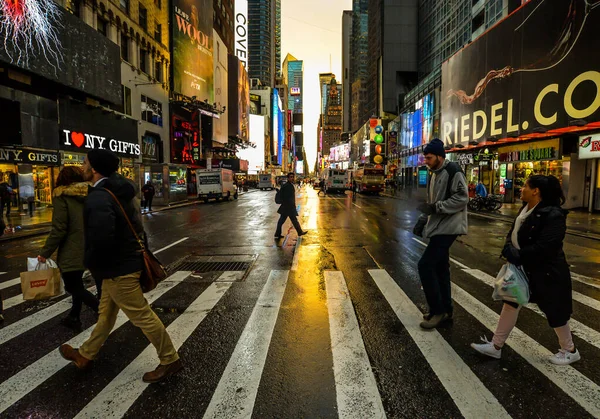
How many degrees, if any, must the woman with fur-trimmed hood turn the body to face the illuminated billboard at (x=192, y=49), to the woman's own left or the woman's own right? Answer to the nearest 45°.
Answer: approximately 45° to the woman's own right

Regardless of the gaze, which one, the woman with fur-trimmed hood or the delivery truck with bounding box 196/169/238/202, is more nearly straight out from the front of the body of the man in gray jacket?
the woman with fur-trimmed hood

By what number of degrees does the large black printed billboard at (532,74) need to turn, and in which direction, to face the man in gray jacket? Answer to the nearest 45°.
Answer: approximately 45° to its left

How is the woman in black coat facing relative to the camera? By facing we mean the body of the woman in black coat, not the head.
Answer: to the viewer's left

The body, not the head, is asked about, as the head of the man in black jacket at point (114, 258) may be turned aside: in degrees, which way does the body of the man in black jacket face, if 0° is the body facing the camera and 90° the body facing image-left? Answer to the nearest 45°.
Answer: approximately 90°

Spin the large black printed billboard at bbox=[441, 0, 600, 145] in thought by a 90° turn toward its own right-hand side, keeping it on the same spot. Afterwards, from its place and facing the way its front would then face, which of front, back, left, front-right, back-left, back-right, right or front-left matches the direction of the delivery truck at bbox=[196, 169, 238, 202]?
front-left

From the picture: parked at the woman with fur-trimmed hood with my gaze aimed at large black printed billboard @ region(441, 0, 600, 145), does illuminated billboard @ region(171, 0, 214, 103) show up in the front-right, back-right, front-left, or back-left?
front-left

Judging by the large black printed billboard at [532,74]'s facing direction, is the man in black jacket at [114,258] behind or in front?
in front

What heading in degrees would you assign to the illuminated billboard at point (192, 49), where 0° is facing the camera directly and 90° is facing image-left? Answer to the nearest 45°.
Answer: approximately 315°

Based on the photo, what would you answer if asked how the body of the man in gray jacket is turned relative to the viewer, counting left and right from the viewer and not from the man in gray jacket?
facing the viewer and to the left of the viewer

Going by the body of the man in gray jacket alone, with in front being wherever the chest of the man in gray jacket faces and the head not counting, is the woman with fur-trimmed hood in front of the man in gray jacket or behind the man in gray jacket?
in front

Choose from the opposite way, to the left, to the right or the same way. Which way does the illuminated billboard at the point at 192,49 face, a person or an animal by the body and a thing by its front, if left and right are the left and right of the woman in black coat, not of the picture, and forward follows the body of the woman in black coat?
the opposite way

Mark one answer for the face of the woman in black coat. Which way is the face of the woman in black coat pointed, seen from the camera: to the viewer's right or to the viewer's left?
to the viewer's left
